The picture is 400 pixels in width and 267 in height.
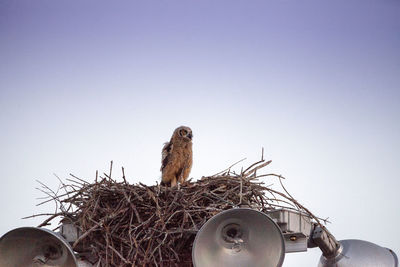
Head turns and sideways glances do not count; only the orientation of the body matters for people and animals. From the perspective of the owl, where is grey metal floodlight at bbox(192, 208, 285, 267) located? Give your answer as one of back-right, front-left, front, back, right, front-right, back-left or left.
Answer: front-right

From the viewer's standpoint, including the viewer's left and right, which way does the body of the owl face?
facing the viewer and to the right of the viewer
